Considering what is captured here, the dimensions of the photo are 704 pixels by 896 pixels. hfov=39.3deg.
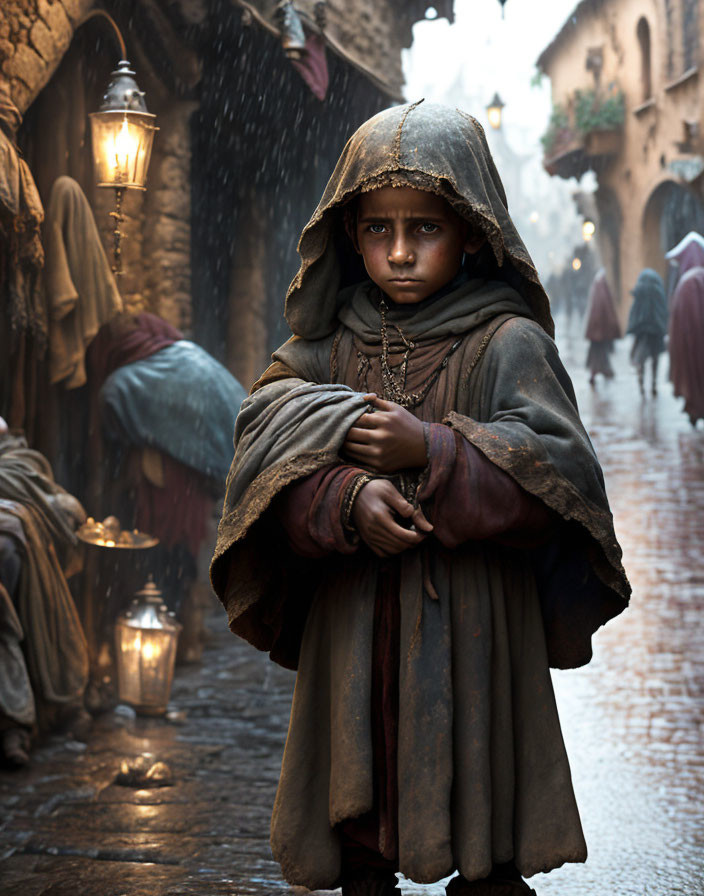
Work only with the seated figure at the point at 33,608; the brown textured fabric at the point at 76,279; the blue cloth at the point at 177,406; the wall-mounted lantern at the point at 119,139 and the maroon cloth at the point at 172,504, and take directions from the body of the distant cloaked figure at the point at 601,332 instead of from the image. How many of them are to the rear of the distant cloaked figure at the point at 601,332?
5

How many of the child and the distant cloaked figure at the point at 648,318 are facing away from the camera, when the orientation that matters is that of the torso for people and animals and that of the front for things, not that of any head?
1

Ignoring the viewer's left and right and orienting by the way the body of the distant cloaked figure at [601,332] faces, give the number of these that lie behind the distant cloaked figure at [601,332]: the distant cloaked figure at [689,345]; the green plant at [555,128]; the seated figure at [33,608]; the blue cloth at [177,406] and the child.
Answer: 4

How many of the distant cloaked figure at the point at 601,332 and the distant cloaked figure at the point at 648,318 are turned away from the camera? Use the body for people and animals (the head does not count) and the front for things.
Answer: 2

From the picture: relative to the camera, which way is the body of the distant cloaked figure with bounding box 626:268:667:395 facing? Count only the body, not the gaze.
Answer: away from the camera

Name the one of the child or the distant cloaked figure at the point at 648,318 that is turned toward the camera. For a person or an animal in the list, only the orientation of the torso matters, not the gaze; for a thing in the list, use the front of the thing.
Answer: the child

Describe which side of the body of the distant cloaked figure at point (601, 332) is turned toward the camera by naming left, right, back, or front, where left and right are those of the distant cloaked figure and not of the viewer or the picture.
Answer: back

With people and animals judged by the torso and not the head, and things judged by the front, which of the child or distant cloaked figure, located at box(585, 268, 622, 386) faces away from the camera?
the distant cloaked figure

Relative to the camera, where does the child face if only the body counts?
toward the camera

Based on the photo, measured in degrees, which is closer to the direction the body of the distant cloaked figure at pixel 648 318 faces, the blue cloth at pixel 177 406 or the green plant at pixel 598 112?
the green plant

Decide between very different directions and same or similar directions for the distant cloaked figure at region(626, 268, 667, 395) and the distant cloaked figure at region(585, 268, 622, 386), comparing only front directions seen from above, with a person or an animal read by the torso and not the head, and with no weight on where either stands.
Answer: same or similar directions

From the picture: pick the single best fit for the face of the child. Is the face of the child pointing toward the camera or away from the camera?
toward the camera
